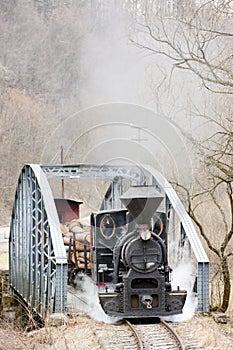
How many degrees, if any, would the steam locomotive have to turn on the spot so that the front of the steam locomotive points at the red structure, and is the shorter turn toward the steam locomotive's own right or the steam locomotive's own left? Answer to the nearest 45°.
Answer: approximately 180°

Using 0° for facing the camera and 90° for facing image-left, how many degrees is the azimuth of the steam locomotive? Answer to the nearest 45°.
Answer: approximately 0°
